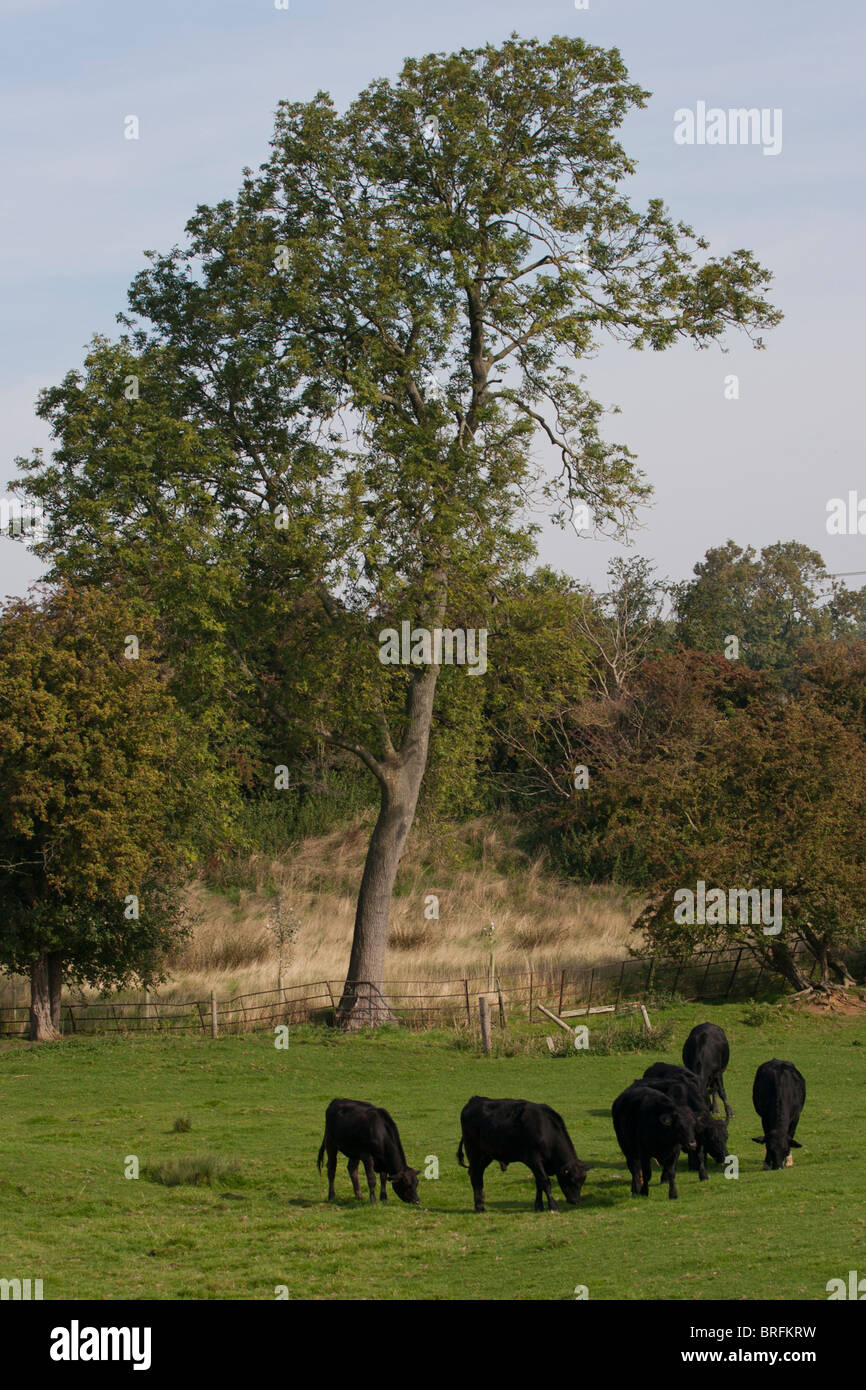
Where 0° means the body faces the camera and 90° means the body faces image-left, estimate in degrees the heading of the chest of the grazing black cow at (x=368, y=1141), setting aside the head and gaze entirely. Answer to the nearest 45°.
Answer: approximately 315°

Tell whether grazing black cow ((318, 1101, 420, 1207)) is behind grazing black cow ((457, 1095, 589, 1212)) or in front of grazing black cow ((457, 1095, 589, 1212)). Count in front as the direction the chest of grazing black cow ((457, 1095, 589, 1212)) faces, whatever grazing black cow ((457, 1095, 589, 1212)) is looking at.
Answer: behind

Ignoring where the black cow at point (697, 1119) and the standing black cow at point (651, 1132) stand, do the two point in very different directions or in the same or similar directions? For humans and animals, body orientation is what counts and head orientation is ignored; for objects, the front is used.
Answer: same or similar directions

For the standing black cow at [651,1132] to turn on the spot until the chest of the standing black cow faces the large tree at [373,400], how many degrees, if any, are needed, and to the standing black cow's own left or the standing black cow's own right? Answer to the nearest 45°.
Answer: approximately 135° to the standing black cow's own left

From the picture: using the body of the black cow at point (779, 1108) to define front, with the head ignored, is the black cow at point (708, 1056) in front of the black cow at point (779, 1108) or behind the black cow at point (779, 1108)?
behind

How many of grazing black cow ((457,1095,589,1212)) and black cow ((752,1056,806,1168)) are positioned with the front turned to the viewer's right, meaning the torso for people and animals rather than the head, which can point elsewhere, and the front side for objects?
1

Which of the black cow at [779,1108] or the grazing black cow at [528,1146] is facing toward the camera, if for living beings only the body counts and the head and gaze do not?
the black cow

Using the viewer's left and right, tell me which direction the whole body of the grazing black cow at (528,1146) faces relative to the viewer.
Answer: facing to the right of the viewer

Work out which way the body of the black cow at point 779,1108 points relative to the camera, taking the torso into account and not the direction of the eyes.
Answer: toward the camera

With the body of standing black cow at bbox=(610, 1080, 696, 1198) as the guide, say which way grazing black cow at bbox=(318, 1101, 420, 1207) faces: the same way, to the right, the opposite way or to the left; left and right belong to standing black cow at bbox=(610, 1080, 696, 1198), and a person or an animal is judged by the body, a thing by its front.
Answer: the same way

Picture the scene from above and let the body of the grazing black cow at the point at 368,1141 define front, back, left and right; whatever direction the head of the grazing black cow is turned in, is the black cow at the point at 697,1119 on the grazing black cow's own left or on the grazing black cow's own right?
on the grazing black cow's own left
